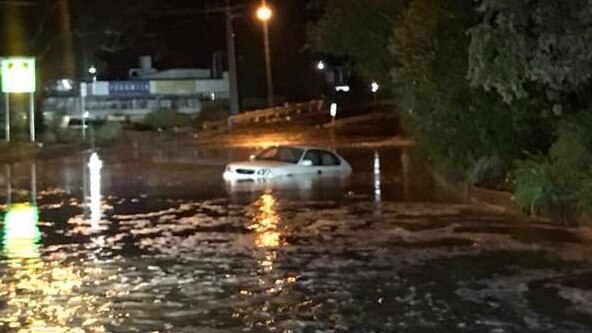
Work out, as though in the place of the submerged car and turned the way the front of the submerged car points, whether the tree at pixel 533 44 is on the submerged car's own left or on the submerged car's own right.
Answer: on the submerged car's own left

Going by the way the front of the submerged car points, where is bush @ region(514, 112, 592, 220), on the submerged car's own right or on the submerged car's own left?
on the submerged car's own left

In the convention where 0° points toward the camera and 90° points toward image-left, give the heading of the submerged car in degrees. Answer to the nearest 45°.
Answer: approximately 45°
